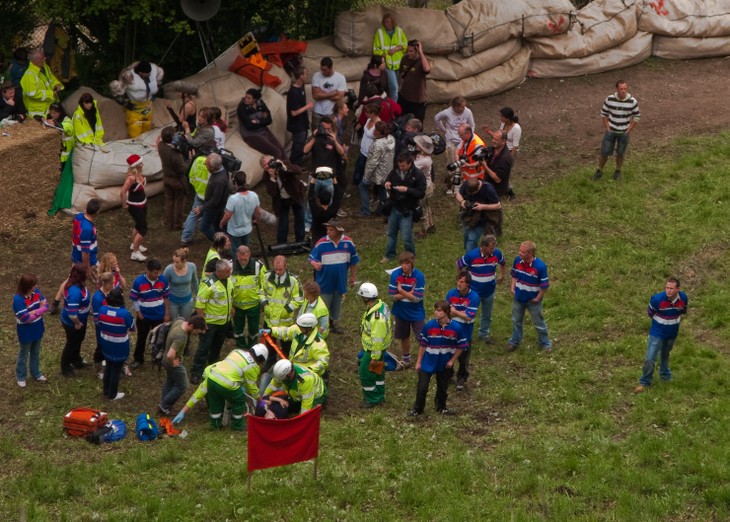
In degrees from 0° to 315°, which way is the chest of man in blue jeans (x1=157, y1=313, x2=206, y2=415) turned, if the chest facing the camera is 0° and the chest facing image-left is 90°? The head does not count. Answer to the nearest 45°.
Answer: approximately 270°

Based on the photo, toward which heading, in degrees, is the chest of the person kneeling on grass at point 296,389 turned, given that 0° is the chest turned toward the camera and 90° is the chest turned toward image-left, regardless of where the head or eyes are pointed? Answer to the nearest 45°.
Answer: approximately 45°

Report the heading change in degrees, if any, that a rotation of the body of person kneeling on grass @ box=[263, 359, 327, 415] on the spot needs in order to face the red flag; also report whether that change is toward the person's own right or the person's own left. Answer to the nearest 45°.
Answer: approximately 45° to the person's own left

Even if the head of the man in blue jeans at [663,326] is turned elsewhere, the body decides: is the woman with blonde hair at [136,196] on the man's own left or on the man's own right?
on the man's own right

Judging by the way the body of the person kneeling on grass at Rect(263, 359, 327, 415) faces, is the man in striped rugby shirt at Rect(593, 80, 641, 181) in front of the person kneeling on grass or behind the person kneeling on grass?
behind

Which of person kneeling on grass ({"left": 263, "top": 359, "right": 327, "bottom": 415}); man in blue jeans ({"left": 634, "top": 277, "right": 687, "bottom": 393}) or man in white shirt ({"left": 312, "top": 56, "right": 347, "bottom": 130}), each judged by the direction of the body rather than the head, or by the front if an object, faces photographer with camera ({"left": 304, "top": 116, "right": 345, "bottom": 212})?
the man in white shirt

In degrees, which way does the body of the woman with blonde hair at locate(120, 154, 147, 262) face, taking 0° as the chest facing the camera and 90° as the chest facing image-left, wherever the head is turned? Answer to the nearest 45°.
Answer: approximately 315°

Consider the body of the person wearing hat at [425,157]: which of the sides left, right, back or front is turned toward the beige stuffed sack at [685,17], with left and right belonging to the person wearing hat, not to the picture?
back

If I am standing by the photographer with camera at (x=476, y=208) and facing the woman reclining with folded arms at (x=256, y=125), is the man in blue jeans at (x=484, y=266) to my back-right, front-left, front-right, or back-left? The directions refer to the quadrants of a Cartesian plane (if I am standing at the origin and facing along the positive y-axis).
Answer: back-left

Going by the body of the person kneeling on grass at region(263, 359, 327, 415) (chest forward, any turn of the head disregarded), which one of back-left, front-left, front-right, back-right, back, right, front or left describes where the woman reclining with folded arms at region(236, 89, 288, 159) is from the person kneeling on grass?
back-right

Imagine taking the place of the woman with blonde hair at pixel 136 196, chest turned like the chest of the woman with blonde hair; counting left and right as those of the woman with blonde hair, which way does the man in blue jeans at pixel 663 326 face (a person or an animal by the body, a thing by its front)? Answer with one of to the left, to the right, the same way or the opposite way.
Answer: to the right
